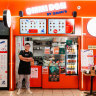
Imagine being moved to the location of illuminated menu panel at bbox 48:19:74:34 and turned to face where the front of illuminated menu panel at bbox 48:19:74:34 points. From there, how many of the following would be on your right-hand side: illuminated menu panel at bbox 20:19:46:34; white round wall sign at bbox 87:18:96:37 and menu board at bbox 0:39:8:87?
2

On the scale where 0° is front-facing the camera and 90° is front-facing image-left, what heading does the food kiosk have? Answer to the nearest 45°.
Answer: approximately 0°

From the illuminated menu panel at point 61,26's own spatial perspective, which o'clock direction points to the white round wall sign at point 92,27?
The white round wall sign is roughly at 9 o'clock from the illuminated menu panel.

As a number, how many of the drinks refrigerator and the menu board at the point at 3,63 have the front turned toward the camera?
2

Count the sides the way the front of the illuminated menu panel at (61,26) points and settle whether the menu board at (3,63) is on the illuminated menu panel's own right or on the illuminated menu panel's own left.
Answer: on the illuminated menu panel's own right
